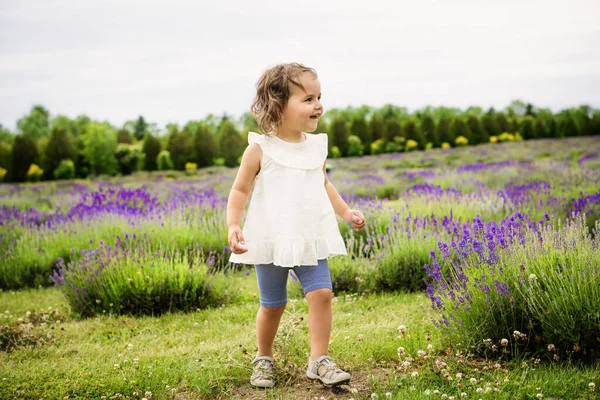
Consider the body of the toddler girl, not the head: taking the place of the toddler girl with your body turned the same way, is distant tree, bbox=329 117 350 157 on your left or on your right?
on your left

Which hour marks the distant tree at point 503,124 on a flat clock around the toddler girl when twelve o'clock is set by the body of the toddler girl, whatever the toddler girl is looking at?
The distant tree is roughly at 8 o'clock from the toddler girl.

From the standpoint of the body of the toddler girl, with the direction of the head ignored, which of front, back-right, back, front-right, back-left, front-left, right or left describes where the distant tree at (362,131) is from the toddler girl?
back-left

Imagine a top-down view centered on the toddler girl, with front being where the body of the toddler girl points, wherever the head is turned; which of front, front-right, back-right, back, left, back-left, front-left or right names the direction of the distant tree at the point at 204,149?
back-left

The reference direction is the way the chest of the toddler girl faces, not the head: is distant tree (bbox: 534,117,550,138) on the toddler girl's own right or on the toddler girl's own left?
on the toddler girl's own left

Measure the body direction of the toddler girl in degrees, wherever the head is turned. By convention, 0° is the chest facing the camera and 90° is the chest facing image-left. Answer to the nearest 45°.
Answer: approximately 315°

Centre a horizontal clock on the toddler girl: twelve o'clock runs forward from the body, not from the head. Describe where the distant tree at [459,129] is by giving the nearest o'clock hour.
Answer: The distant tree is roughly at 8 o'clock from the toddler girl.

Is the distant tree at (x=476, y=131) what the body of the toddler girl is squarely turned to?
no

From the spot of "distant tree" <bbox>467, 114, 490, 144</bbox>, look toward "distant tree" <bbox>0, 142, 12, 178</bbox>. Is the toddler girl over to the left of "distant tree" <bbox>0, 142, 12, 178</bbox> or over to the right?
left

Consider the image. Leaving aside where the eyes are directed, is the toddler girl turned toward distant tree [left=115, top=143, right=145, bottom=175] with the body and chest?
no

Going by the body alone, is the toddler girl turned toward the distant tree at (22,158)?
no

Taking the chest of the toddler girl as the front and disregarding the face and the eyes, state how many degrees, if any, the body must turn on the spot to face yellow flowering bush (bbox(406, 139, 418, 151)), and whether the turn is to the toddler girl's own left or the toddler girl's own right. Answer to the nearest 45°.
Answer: approximately 135° to the toddler girl's own left

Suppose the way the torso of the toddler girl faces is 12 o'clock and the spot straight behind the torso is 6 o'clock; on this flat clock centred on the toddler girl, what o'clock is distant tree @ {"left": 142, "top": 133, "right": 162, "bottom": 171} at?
The distant tree is roughly at 7 o'clock from the toddler girl.

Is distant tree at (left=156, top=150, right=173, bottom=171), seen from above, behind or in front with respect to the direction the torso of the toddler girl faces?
behind
